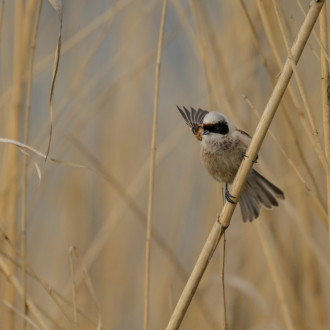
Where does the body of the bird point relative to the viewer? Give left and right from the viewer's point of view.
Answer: facing the viewer and to the left of the viewer
